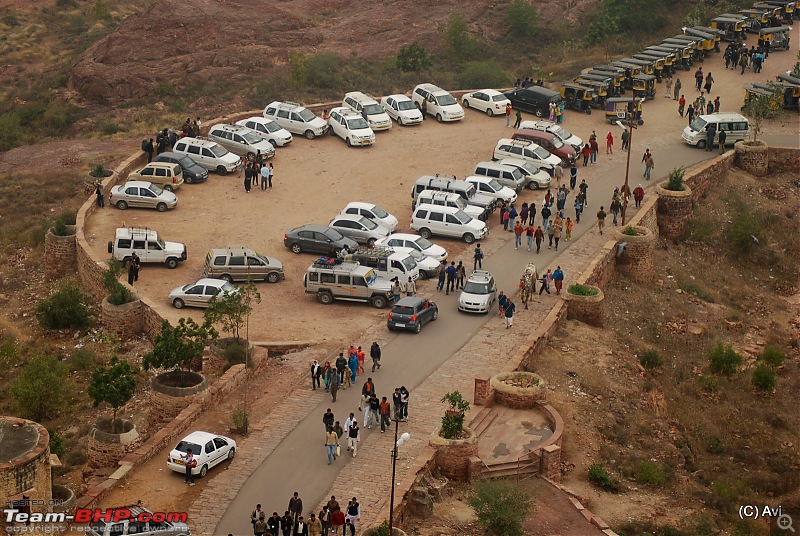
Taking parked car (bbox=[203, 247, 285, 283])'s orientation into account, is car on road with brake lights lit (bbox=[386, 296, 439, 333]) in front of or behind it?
in front

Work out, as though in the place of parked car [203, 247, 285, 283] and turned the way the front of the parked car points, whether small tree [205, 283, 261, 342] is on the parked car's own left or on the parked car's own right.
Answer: on the parked car's own right

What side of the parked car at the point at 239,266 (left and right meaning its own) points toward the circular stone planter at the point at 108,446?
right

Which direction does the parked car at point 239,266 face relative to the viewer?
to the viewer's right

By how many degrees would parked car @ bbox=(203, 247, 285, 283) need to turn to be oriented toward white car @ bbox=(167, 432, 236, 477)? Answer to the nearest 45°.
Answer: approximately 90° to its right

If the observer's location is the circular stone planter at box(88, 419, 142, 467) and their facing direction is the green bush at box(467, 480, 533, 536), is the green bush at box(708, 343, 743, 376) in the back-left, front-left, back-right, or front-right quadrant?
front-left

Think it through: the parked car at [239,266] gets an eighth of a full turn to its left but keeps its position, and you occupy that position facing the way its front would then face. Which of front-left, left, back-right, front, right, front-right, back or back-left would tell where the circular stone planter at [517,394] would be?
right

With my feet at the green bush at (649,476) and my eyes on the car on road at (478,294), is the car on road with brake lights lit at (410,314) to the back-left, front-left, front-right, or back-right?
front-left
